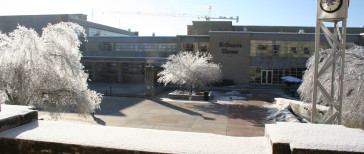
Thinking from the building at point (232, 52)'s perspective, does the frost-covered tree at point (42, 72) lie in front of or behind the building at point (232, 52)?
in front

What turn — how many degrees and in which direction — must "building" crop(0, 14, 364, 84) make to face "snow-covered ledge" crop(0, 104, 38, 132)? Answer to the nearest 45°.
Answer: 0° — it already faces it

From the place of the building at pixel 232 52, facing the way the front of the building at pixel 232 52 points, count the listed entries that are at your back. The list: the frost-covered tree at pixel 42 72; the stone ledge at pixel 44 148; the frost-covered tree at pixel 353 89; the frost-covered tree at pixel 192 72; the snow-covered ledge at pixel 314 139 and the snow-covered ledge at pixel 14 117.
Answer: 0

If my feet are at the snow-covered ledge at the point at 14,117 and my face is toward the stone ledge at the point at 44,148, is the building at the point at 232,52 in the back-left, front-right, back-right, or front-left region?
back-left

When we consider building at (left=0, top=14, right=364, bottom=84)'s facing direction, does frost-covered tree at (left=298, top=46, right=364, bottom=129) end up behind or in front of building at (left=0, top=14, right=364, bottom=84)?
in front

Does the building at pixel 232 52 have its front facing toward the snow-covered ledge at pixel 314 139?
yes

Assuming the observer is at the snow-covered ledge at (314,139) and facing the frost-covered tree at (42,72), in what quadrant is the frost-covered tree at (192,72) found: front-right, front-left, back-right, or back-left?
front-right

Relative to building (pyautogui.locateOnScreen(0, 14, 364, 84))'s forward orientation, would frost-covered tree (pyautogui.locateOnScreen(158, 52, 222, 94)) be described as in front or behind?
in front

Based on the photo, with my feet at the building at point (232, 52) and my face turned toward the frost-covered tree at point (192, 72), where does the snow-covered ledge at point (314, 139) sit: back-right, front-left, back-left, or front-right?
front-left

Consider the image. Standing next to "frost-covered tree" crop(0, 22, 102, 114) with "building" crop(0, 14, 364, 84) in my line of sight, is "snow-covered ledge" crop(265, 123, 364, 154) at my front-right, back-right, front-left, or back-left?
back-right

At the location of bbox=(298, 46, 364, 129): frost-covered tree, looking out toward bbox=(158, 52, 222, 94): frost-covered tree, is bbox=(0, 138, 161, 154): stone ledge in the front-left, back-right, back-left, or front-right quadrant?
back-left

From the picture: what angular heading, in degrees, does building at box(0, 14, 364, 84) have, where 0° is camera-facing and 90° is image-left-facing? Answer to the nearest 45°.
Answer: approximately 0°

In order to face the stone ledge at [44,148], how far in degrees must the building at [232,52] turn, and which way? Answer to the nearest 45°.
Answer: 0° — it already faces it
